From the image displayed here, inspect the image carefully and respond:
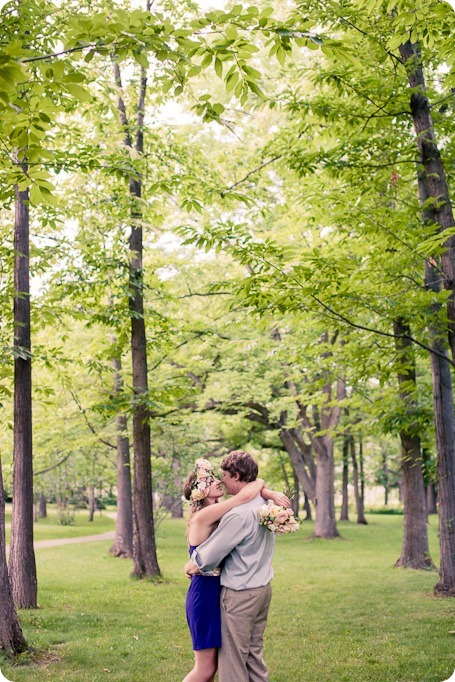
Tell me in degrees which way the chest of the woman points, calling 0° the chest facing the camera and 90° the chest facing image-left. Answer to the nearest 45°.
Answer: approximately 270°

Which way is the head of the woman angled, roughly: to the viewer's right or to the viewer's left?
to the viewer's right

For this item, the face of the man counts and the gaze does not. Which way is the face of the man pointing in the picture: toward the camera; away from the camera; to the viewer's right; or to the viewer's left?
to the viewer's left

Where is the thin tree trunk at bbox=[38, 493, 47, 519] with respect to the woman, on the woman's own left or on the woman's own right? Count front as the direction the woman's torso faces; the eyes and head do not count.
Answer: on the woman's own left
